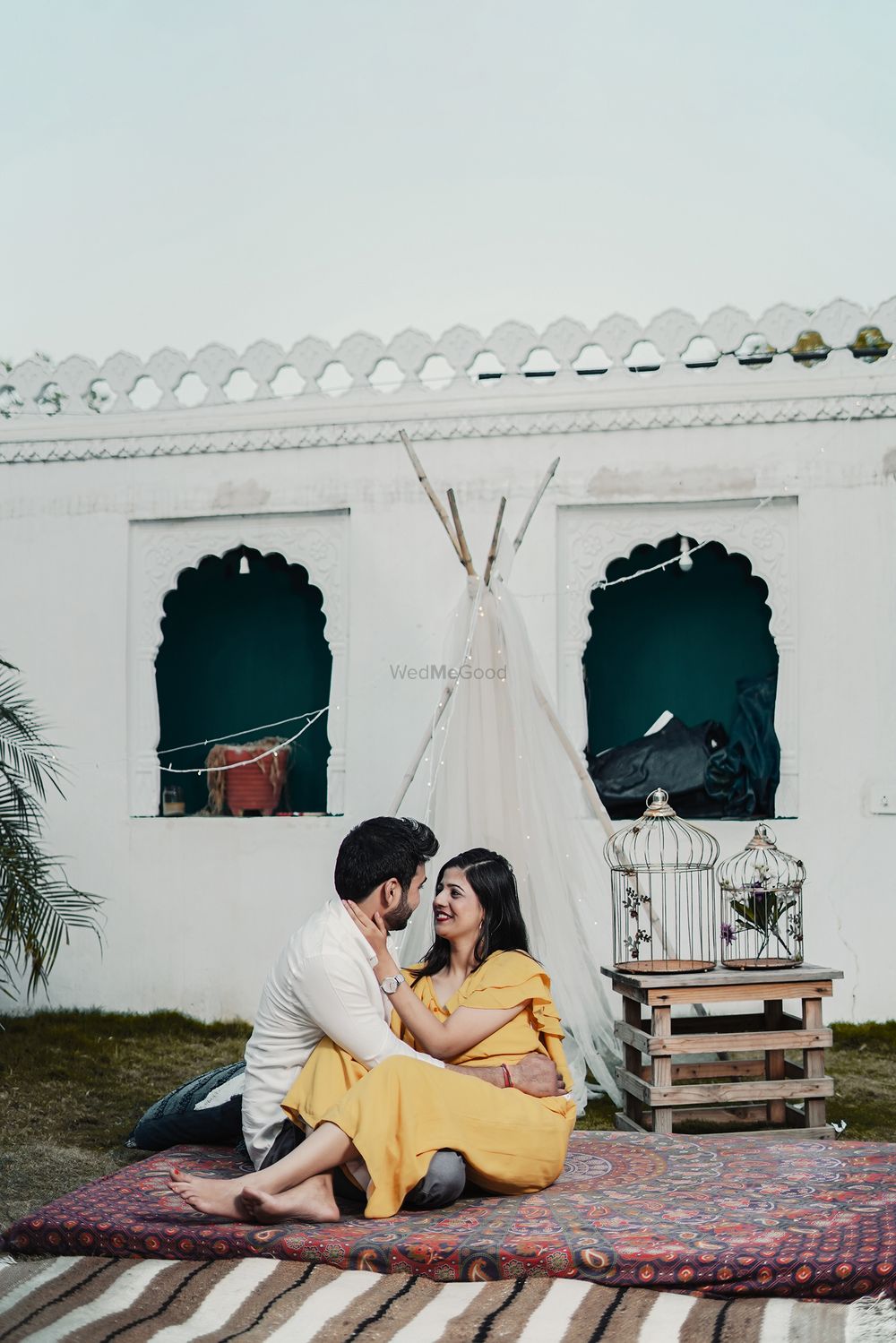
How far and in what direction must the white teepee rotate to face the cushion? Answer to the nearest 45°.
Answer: approximately 45° to its right

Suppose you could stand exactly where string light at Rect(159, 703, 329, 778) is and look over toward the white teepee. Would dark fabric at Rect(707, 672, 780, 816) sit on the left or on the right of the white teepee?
left

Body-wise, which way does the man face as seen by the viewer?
to the viewer's right

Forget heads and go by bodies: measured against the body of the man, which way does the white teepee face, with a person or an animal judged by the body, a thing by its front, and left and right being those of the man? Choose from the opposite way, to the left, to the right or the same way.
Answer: to the right

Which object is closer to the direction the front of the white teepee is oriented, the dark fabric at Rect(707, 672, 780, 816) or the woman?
the woman

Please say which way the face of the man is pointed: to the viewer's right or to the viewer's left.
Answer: to the viewer's right

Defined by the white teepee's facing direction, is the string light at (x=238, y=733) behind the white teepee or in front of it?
behind

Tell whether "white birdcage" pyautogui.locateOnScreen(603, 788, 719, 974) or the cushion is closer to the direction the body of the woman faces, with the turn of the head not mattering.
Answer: the cushion

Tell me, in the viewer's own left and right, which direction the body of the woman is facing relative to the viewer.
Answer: facing to the left of the viewer

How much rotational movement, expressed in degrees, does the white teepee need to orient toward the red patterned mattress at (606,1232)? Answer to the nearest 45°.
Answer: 0° — it already faces it
